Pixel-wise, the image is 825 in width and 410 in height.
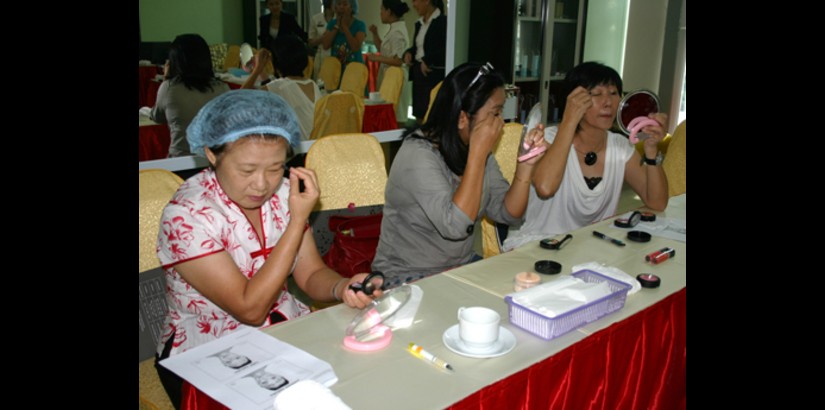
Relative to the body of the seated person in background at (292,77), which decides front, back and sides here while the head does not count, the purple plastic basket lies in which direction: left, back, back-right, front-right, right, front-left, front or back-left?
back

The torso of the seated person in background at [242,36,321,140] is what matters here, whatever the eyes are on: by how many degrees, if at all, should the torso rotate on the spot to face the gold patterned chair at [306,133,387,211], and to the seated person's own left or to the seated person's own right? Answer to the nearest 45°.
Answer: approximately 180°

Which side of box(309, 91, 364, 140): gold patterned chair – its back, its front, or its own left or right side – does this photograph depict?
back

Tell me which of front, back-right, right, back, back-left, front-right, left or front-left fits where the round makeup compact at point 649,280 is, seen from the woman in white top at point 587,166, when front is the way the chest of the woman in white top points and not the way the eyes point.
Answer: front-right

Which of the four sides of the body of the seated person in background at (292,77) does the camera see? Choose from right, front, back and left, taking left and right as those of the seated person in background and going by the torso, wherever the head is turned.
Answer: back

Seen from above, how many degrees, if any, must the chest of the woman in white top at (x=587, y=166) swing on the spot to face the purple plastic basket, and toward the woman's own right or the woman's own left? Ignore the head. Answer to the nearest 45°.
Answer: approximately 45° to the woman's own right

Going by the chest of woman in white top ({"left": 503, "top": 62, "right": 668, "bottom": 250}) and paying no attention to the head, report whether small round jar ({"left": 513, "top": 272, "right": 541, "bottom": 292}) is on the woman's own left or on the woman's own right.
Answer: on the woman's own right

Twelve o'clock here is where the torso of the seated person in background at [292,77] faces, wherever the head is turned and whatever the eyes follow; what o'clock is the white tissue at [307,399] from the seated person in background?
The white tissue is roughly at 6 o'clock from the seated person in background.

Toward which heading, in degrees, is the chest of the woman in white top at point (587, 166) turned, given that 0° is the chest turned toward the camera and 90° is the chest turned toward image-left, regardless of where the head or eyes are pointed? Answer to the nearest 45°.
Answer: approximately 315°

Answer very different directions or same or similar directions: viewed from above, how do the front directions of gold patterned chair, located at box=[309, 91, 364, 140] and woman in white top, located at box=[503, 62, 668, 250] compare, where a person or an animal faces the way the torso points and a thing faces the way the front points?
very different directions

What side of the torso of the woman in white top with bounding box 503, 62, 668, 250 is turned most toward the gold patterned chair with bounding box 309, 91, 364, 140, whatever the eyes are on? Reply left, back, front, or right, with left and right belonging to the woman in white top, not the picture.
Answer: back

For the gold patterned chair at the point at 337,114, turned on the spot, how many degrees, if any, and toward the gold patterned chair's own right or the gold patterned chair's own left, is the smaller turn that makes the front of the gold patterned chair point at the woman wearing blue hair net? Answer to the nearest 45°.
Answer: approximately 180°

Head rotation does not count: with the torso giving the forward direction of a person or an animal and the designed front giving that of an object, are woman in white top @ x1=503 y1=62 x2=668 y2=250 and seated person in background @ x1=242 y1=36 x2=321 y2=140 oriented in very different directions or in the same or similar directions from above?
very different directions

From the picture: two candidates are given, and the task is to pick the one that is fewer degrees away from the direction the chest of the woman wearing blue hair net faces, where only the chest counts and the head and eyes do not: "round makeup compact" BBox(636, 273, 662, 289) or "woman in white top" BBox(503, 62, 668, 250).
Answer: the round makeup compact

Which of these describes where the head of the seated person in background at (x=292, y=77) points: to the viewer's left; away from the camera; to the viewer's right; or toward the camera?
away from the camera
